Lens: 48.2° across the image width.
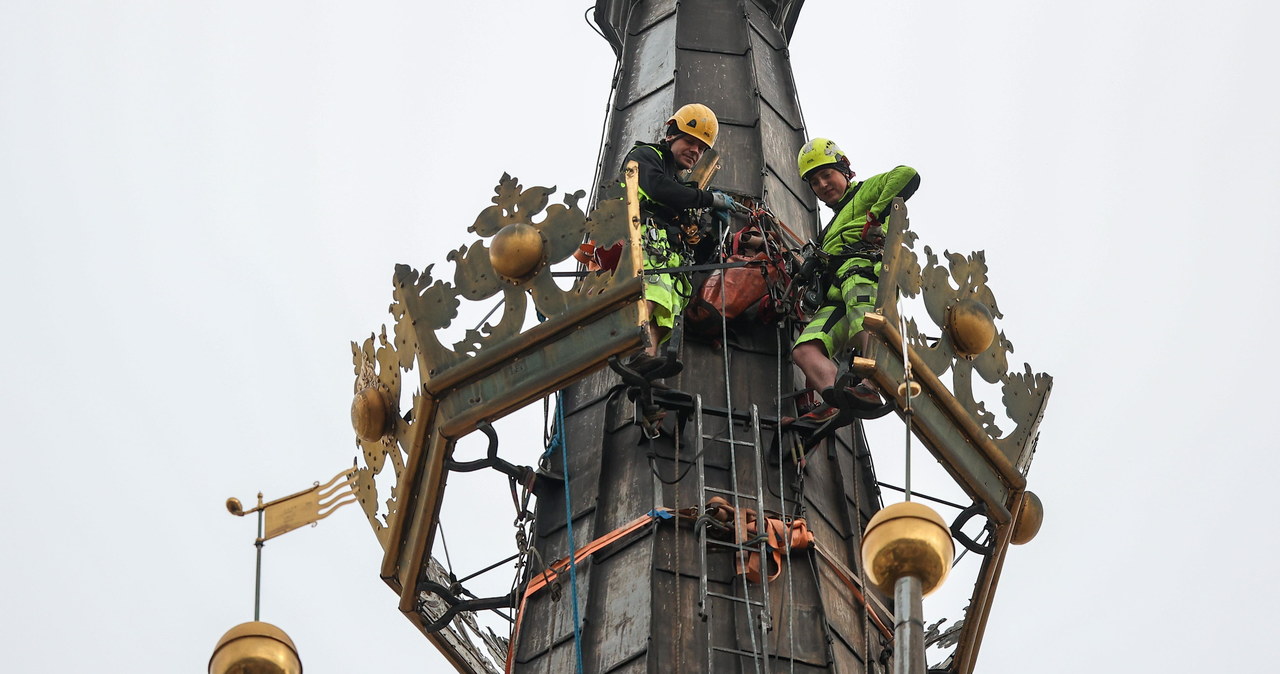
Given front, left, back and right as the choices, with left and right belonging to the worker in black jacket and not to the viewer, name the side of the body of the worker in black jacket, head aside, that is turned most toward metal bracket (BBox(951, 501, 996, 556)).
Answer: left

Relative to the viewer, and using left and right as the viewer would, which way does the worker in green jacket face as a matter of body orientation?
facing the viewer and to the left of the viewer

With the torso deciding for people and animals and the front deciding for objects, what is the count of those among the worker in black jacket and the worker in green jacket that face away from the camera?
0

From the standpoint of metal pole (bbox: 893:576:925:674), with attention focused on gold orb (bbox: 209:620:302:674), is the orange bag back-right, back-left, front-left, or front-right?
front-right

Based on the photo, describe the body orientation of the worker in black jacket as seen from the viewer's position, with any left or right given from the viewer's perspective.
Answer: facing the viewer and to the right of the viewer

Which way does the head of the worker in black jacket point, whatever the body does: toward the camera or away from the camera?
toward the camera
